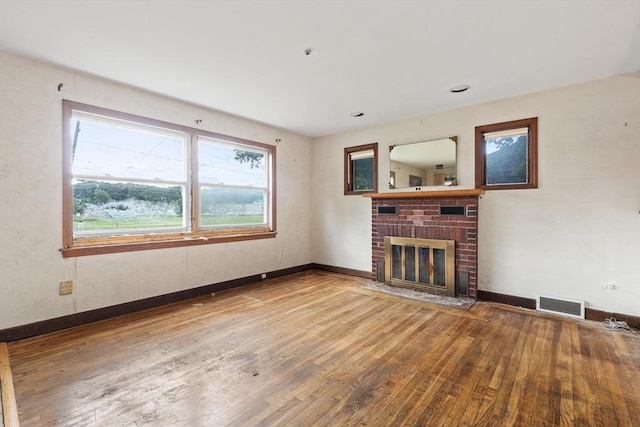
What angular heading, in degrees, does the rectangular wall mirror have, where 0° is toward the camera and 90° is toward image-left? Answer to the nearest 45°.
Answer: approximately 45°

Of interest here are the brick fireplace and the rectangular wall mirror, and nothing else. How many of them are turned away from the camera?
0

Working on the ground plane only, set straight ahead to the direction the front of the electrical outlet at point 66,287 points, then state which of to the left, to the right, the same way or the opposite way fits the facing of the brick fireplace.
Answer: to the right

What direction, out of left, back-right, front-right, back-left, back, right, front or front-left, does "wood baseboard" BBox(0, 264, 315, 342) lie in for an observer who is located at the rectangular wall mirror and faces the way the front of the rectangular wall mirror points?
front

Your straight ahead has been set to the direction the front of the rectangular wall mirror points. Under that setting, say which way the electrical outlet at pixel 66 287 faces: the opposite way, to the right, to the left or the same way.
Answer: to the left

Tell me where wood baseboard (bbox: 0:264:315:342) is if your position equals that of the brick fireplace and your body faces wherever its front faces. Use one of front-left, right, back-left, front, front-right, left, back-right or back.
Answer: front

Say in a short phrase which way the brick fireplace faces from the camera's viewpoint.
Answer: facing the viewer and to the left of the viewer

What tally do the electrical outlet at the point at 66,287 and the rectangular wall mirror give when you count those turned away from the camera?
0

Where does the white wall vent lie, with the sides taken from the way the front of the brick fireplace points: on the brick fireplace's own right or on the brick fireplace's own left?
on the brick fireplace's own left

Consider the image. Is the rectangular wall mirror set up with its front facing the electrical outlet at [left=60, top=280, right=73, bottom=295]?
yes

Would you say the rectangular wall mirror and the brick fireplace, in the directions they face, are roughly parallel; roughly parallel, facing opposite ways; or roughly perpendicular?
roughly parallel
